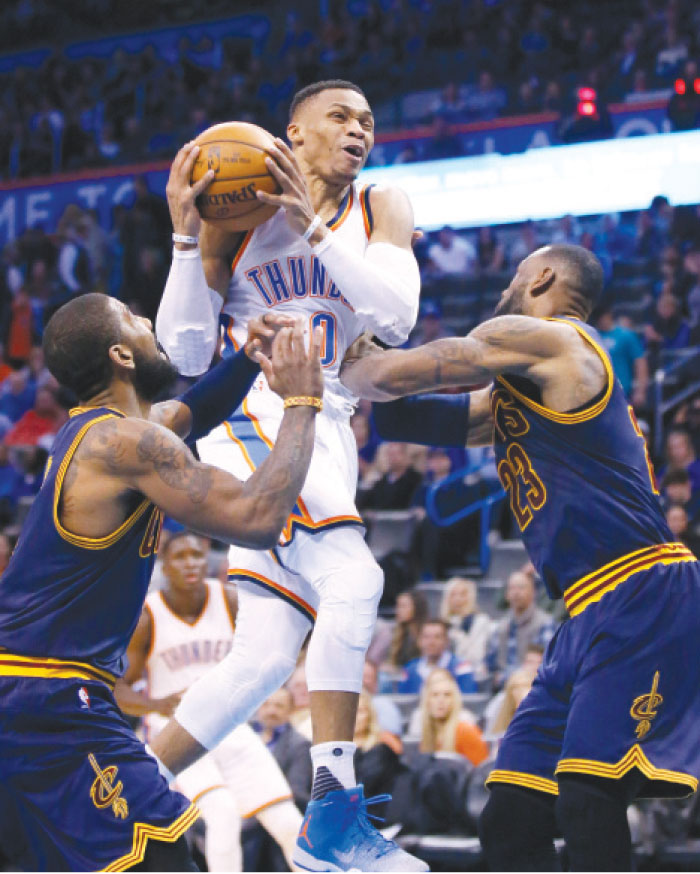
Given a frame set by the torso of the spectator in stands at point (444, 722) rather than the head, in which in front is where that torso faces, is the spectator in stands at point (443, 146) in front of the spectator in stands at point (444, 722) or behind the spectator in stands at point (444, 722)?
behind

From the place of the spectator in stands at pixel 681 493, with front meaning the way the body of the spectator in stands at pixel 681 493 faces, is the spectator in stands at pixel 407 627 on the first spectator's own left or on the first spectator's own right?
on the first spectator's own right

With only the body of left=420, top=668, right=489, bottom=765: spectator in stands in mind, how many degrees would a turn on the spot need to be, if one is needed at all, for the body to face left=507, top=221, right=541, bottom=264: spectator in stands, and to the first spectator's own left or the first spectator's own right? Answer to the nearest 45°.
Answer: approximately 180°

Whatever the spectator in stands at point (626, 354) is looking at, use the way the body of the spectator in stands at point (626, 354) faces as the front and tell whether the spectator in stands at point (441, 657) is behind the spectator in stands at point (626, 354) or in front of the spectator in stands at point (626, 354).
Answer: in front

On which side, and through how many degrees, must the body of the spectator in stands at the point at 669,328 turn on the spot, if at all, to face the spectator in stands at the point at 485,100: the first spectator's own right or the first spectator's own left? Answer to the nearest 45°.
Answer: approximately 135° to the first spectator's own right

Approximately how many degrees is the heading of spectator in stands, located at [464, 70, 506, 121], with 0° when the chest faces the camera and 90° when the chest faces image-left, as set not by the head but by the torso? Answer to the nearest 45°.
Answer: approximately 0°

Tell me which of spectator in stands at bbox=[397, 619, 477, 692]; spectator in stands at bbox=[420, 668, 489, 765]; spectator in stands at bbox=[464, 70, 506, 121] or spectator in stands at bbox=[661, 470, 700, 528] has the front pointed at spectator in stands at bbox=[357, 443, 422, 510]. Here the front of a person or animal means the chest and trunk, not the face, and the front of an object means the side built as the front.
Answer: spectator in stands at bbox=[464, 70, 506, 121]

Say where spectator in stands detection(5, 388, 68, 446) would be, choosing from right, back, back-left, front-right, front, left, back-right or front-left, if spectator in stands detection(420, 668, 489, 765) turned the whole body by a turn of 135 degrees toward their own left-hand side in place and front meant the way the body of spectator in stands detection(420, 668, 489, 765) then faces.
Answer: left

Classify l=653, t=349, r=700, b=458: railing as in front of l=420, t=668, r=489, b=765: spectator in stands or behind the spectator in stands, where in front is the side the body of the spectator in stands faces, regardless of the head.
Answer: behind

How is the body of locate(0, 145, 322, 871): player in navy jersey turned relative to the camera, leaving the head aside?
to the viewer's right

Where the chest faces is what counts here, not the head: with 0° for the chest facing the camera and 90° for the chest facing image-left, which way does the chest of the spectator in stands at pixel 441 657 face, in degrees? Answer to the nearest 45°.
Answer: approximately 0°

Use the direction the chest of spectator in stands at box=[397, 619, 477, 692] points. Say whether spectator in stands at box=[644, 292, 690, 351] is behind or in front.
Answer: behind

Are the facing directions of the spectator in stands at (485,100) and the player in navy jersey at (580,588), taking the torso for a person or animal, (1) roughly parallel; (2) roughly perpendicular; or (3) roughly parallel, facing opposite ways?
roughly perpendicular

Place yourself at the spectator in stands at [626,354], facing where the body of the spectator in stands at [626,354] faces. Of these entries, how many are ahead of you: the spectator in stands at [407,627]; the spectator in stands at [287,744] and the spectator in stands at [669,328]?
2

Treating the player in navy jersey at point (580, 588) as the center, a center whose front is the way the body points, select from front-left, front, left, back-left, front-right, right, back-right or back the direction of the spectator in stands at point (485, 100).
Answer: right
